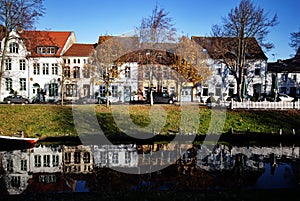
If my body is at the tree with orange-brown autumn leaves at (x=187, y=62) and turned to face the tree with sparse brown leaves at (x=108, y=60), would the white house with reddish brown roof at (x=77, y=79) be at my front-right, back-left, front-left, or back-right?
front-right

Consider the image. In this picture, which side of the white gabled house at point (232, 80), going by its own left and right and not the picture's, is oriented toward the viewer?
front

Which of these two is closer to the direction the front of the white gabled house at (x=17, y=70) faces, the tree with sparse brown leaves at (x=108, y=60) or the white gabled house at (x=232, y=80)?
the tree with sparse brown leaves

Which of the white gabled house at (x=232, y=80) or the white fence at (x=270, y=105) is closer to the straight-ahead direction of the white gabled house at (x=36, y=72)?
the white fence

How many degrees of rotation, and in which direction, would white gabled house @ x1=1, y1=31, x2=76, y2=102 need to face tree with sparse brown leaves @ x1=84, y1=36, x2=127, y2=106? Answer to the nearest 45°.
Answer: approximately 45° to its left

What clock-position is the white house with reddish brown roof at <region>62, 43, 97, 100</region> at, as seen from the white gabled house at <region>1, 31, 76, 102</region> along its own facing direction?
the white house with reddish brown roof at <region>62, 43, 97, 100</region> is roughly at 10 o'clock from the white gabled house at <region>1, 31, 76, 102</region>.

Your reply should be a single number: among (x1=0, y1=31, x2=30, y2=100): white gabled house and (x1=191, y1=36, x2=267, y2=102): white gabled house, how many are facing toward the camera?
2

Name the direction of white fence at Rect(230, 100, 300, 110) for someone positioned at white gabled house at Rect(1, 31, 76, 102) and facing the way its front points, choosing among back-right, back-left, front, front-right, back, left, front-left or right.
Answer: front-left

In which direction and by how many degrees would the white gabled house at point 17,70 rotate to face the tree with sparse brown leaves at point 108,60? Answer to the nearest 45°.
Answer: approximately 45° to its left

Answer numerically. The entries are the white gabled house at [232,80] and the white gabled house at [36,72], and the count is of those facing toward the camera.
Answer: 2

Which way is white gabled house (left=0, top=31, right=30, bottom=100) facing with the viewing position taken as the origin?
facing the viewer

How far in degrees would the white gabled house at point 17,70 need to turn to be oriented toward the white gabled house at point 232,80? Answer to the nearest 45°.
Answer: approximately 45° to its left

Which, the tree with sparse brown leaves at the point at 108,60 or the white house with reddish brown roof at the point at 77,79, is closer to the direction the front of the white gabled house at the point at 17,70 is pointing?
the tree with sparse brown leaves
